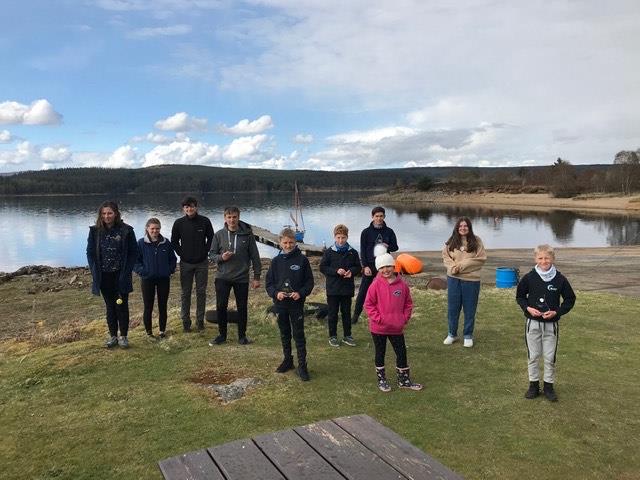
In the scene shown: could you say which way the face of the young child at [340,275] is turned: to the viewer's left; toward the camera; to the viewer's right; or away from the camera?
toward the camera

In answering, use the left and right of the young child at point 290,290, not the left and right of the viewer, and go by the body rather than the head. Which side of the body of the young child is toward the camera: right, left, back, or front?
front

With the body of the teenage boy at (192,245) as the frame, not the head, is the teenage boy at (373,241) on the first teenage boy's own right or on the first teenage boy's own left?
on the first teenage boy's own left

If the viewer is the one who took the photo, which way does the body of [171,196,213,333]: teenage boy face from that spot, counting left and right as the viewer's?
facing the viewer

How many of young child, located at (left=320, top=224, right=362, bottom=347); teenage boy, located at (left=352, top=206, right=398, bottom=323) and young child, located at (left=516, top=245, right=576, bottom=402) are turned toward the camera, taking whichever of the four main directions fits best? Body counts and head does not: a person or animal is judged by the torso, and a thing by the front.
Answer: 3

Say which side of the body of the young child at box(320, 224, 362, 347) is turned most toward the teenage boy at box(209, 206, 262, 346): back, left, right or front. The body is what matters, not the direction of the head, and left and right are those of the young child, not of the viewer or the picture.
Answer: right

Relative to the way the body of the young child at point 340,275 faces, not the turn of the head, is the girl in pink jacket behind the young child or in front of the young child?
in front

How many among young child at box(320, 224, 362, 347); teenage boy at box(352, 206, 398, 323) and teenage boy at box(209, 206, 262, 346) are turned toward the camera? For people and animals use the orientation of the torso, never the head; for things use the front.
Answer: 3

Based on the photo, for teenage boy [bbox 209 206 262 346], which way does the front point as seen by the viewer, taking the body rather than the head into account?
toward the camera

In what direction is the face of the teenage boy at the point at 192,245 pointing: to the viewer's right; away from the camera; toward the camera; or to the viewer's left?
toward the camera

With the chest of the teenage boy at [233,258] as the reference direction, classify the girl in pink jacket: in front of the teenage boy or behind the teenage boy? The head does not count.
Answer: in front

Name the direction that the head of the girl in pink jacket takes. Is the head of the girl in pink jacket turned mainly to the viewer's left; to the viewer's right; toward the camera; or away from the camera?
toward the camera

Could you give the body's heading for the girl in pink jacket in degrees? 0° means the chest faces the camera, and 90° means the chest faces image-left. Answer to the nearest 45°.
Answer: approximately 0°
